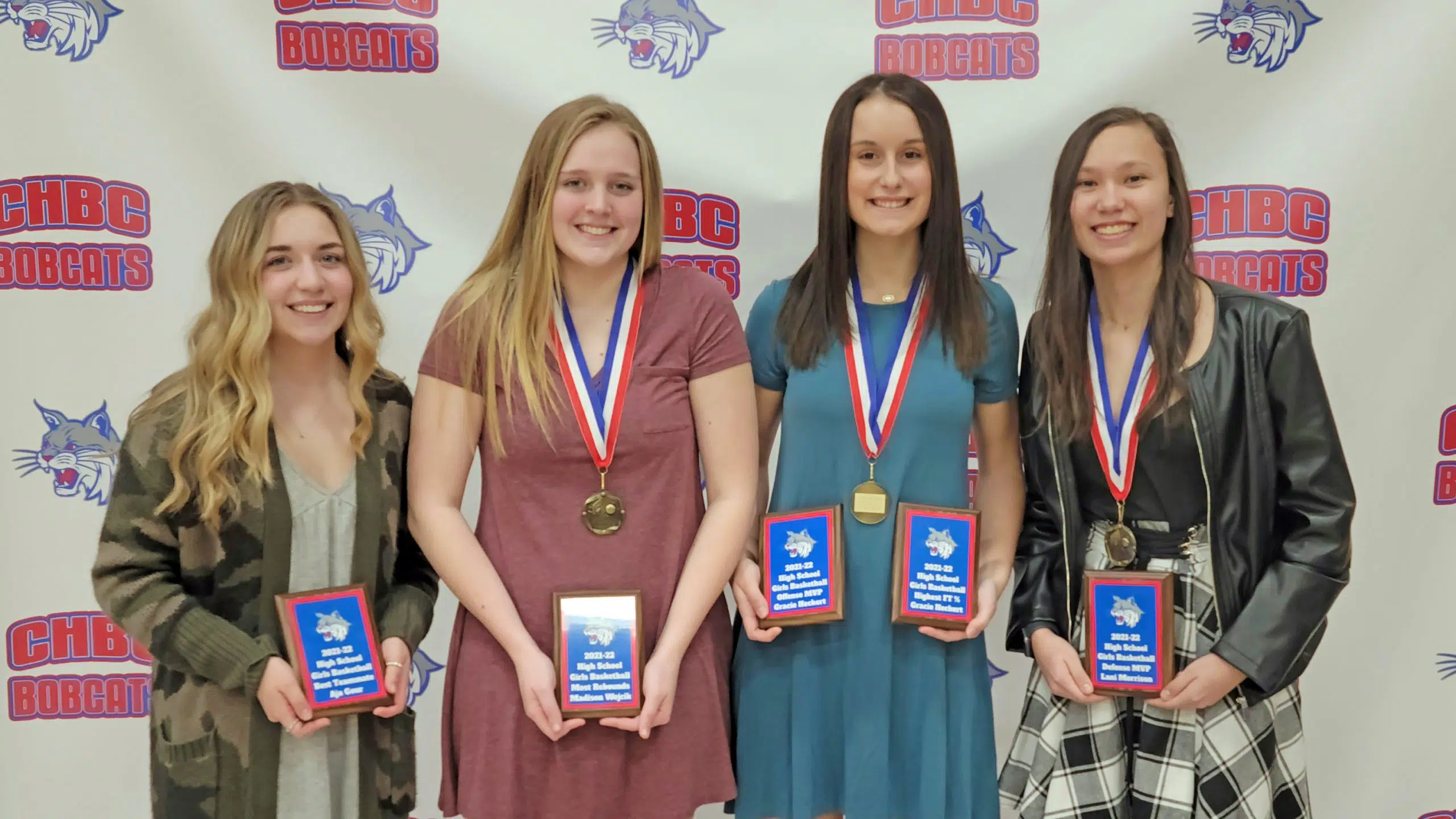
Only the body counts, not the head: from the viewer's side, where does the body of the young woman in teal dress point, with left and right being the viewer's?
facing the viewer

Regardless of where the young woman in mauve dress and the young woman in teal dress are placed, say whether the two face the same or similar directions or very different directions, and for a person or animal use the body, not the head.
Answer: same or similar directions

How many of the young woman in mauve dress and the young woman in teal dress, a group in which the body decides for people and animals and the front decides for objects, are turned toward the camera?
2

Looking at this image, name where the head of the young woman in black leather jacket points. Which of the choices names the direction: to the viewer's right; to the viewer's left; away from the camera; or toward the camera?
toward the camera

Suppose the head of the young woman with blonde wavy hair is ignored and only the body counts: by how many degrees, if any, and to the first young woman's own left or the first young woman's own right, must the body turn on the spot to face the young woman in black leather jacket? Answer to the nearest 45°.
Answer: approximately 45° to the first young woman's own left

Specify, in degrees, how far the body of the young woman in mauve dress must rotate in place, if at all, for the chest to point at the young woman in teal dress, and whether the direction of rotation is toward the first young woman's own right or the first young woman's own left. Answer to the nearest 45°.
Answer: approximately 90° to the first young woman's own left

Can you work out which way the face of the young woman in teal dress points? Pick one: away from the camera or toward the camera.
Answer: toward the camera

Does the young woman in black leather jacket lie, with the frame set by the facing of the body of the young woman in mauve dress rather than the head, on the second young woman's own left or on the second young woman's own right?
on the second young woman's own left
